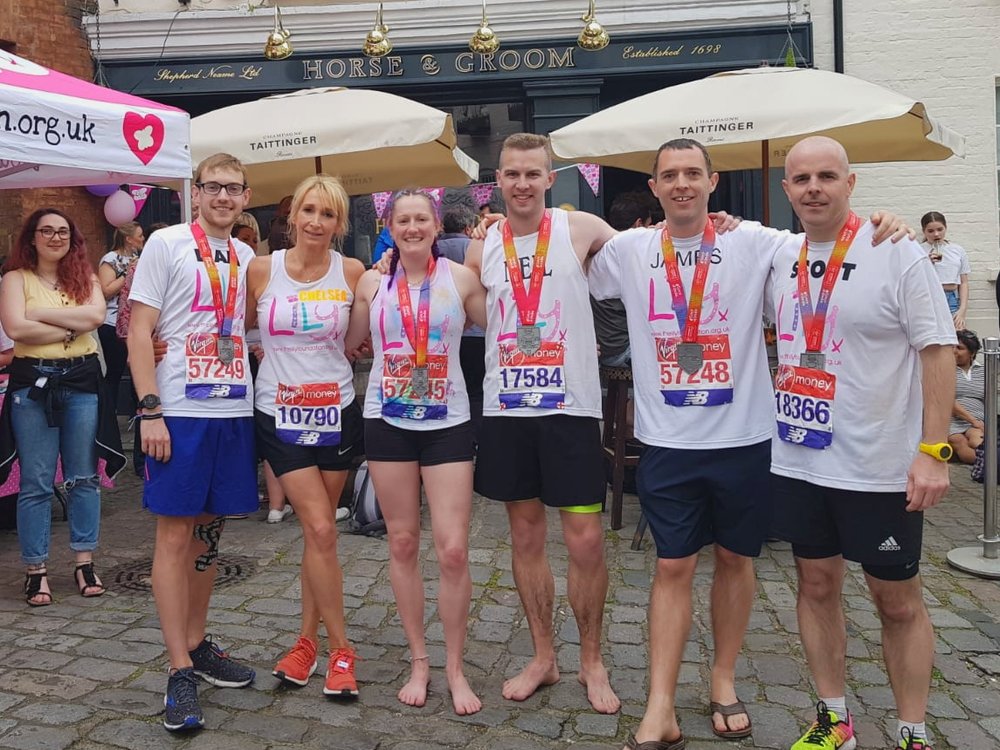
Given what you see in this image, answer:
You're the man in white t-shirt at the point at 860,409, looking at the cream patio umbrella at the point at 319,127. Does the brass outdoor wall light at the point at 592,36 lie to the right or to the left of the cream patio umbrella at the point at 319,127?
right

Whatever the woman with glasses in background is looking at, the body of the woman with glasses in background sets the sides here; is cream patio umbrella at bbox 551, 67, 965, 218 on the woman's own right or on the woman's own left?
on the woman's own left

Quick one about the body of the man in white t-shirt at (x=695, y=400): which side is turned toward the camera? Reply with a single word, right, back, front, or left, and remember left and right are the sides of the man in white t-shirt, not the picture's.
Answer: front

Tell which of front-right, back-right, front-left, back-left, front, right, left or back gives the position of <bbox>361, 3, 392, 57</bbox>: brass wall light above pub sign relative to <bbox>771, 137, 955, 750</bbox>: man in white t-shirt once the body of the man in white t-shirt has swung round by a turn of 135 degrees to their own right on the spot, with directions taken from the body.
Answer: front-left

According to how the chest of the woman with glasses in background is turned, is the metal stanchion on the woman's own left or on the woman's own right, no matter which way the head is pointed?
on the woman's own left

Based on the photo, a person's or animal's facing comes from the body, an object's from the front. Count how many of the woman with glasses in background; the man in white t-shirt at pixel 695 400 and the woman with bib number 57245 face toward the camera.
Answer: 3

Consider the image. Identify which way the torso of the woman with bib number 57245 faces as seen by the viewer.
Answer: toward the camera

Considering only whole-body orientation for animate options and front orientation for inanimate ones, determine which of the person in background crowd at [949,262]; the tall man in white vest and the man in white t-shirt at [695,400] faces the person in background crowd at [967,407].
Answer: the person in background crowd at [949,262]

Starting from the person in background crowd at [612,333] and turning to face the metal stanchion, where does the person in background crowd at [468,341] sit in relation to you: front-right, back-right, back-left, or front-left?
back-right

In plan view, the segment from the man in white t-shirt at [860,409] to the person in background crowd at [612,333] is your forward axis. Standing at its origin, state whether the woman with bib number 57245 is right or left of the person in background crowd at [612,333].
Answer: left

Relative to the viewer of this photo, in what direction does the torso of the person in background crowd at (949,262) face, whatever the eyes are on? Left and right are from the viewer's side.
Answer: facing the viewer
